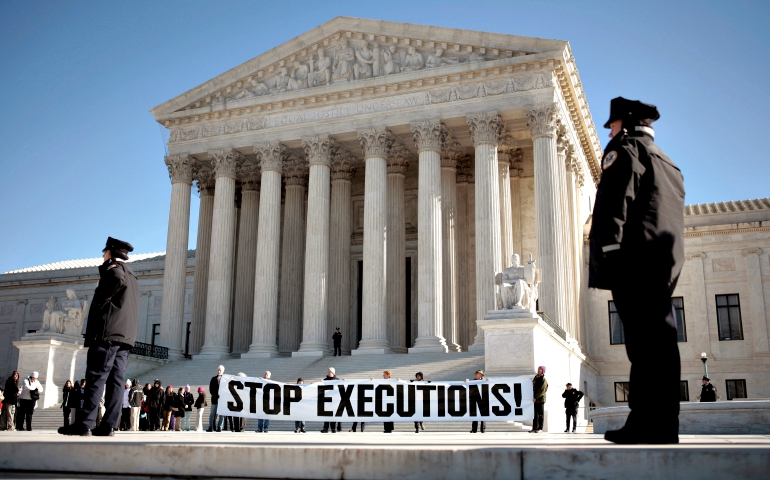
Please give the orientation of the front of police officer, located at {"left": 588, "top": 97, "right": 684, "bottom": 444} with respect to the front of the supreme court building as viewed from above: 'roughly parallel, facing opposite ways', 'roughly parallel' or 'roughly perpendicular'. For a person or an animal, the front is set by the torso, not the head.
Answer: roughly perpendicular

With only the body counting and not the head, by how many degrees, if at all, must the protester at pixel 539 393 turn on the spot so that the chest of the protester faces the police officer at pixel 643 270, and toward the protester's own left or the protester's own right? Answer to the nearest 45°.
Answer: approximately 90° to the protester's own left

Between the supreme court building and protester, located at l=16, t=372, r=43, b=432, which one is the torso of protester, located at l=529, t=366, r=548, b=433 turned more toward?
the protester

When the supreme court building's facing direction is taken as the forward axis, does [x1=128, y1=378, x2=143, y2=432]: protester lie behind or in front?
in front

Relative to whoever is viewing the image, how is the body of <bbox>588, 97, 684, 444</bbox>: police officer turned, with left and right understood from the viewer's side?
facing away from the viewer and to the left of the viewer

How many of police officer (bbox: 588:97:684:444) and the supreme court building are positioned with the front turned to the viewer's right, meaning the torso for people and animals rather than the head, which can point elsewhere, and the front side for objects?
0

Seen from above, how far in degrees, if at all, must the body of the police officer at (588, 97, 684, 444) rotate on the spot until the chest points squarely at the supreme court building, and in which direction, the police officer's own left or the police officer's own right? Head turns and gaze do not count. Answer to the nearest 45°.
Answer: approximately 45° to the police officer's own right

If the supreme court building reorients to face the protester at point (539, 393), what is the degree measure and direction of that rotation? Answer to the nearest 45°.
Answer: approximately 45° to its left

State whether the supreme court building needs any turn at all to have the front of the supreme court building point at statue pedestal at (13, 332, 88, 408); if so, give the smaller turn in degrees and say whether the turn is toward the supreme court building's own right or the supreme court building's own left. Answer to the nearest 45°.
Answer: approximately 45° to the supreme court building's own right

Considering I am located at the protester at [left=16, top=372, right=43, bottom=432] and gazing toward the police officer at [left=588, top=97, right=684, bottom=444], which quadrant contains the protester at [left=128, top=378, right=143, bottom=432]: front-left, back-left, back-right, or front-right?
front-left

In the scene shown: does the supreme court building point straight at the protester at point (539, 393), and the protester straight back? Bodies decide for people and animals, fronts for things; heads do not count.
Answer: no

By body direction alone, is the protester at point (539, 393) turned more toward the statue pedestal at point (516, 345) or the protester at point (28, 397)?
the protester

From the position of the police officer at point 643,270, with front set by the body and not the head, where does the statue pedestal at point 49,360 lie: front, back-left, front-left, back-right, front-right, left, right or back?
front

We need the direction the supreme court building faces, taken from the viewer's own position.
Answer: facing the viewer and to the left of the viewer

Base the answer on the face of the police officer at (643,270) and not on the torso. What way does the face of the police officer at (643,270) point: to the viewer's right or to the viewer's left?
to the viewer's left
